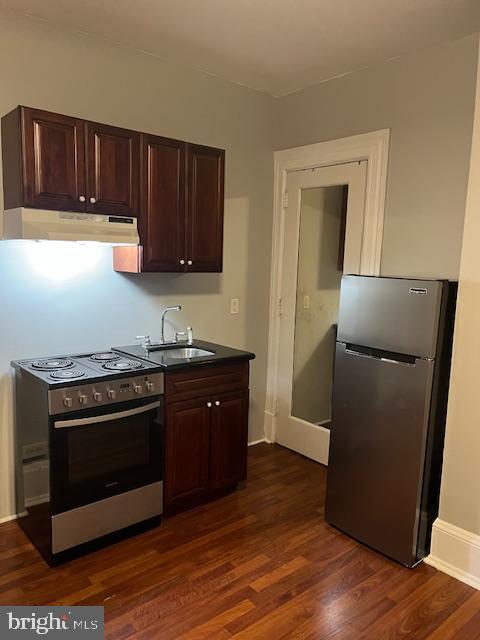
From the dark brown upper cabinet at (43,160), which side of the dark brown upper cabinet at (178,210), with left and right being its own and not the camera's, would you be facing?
right

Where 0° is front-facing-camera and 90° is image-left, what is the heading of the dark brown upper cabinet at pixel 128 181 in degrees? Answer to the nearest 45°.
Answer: approximately 315°

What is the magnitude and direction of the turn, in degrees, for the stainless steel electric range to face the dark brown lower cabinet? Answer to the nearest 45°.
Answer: approximately 45° to its left

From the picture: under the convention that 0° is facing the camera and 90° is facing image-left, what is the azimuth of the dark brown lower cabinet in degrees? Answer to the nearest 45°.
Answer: approximately 315°

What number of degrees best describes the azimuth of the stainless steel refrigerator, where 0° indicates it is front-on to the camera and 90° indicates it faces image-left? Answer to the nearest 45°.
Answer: approximately 45°
